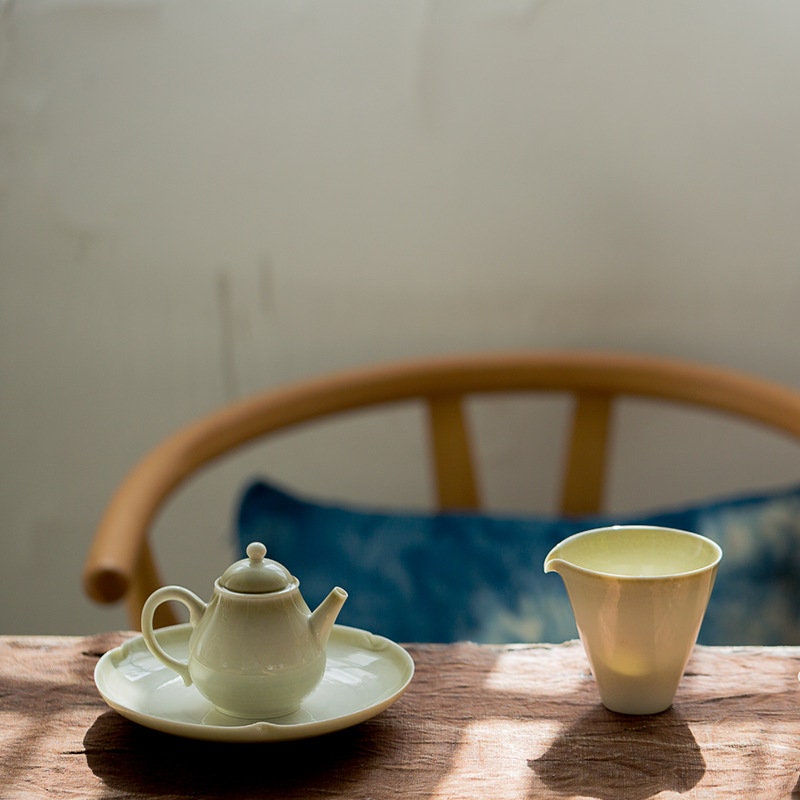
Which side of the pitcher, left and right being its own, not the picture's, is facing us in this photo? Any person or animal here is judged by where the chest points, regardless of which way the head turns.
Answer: left

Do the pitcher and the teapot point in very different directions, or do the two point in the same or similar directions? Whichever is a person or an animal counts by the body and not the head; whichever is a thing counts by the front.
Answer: very different directions

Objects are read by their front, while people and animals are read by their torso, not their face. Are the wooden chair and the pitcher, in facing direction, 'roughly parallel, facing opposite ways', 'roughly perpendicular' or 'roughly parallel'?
roughly perpendicular

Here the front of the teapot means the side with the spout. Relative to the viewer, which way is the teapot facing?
to the viewer's right

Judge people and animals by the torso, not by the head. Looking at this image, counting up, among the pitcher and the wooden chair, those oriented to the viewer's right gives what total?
0

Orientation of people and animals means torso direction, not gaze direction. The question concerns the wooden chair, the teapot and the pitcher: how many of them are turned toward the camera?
1

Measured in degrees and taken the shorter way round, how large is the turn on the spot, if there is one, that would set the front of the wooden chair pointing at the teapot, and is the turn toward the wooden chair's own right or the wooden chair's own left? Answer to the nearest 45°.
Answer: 0° — it already faces it

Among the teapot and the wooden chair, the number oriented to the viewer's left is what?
0
